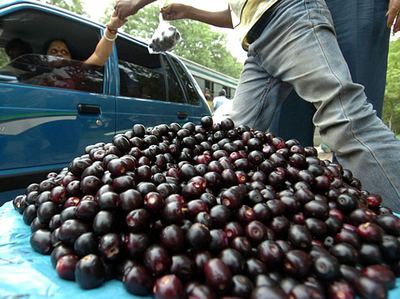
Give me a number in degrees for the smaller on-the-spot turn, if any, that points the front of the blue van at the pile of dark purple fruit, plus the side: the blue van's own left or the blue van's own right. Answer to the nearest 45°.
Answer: approximately 45° to the blue van's own left

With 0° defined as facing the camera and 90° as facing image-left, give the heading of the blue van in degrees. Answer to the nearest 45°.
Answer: approximately 45°

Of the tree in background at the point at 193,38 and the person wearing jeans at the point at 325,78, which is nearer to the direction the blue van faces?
the person wearing jeans

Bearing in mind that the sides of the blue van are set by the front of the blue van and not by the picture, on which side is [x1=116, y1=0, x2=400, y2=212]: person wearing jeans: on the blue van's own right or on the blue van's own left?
on the blue van's own left
